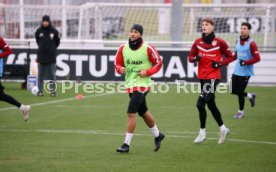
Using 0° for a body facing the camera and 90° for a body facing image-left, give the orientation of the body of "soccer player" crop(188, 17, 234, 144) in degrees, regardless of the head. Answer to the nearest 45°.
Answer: approximately 45°

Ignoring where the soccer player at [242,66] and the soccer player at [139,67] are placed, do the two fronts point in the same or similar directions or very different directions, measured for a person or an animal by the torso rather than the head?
same or similar directions

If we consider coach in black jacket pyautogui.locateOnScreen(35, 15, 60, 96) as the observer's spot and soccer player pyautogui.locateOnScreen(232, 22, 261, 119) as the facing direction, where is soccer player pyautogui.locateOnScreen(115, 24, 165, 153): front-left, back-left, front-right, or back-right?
front-right

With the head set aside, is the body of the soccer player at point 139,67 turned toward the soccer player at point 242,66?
no

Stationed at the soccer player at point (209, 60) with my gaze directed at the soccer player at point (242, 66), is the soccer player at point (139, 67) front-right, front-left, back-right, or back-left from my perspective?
back-left

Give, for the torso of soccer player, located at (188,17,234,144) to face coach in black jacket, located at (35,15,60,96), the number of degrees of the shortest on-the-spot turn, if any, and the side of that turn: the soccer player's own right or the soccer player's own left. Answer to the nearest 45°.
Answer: approximately 90° to the soccer player's own right

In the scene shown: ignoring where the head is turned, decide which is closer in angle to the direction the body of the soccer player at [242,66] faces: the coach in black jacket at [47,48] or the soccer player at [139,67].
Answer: the soccer player

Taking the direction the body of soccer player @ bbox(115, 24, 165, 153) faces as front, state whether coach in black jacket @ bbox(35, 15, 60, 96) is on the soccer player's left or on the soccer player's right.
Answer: on the soccer player's right

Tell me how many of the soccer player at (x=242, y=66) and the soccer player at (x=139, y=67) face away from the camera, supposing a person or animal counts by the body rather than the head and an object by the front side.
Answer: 0

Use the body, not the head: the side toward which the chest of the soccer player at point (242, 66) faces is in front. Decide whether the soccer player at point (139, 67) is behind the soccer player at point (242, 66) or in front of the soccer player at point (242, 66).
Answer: in front

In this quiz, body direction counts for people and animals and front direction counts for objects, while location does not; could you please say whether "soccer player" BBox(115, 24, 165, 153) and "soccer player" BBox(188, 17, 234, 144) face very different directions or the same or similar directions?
same or similar directions

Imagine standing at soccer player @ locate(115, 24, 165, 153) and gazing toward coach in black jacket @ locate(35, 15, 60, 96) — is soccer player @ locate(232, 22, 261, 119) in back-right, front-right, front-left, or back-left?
front-right

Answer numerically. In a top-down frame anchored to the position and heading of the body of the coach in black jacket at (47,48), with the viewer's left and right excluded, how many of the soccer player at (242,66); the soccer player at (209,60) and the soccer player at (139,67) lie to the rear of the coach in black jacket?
0

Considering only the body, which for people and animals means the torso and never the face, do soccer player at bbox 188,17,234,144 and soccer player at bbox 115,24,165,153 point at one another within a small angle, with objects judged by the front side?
no

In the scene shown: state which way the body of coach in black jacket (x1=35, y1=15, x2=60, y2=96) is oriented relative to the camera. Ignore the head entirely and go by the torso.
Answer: toward the camera

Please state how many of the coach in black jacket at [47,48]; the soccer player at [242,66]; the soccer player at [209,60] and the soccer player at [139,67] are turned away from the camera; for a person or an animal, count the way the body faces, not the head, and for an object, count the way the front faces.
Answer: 0
